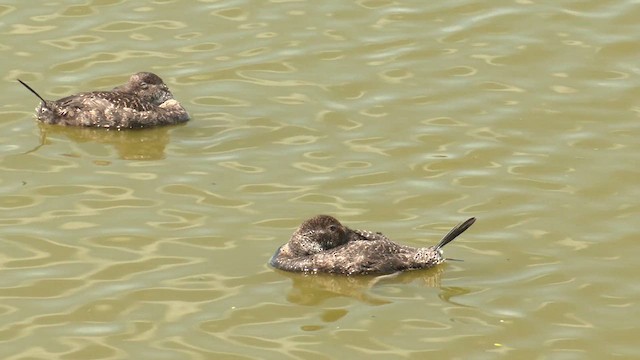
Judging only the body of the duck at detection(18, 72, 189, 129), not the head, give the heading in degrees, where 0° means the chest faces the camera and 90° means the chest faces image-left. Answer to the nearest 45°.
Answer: approximately 270°

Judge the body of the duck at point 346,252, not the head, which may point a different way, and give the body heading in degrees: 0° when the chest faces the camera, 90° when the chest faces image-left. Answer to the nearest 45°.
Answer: approximately 90°

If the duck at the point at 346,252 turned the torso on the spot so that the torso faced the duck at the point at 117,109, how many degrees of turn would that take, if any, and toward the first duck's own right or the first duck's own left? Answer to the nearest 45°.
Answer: approximately 45° to the first duck's own right

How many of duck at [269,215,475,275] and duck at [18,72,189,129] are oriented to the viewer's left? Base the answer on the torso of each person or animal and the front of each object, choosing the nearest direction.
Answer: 1

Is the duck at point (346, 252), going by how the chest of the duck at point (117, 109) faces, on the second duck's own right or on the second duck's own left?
on the second duck's own right

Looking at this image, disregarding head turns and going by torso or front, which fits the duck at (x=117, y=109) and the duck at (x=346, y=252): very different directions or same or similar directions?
very different directions
